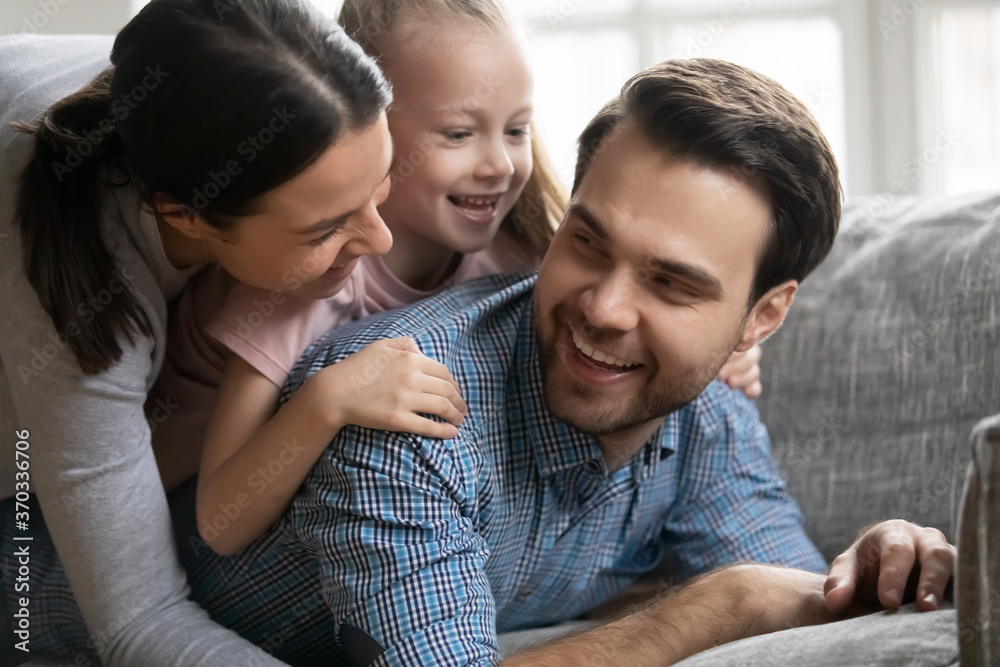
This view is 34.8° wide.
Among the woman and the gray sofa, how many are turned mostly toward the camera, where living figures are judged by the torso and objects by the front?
1

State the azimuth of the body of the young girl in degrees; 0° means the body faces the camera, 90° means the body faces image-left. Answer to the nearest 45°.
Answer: approximately 315°

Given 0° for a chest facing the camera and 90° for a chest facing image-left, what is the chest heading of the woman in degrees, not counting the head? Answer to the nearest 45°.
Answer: approximately 270°

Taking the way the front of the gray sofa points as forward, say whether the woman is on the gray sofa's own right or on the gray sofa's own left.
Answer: on the gray sofa's own right

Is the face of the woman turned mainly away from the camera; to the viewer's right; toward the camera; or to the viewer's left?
to the viewer's right

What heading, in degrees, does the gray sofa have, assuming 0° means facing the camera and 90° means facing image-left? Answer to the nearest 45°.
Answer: approximately 0°
